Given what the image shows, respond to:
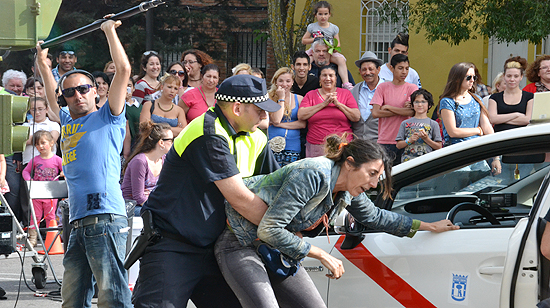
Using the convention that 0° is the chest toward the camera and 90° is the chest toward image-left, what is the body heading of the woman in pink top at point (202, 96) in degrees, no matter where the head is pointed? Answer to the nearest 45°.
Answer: approximately 315°

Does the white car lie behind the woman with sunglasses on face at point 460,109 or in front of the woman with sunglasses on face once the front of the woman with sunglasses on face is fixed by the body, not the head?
in front

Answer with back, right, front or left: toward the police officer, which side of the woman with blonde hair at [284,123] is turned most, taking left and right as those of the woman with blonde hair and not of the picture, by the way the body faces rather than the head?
front

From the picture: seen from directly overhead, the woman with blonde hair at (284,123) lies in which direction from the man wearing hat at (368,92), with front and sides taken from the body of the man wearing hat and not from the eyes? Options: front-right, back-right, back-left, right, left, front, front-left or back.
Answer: front-right

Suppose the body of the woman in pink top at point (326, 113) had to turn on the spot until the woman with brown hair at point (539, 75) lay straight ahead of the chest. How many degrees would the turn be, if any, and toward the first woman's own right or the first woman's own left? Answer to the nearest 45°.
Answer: approximately 90° to the first woman's own left

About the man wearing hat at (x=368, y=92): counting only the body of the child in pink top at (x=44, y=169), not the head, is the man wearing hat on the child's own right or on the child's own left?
on the child's own left

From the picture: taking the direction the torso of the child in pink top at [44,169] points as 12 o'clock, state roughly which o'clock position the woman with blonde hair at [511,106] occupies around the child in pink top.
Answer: The woman with blonde hair is roughly at 10 o'clock from the child in pink top.
